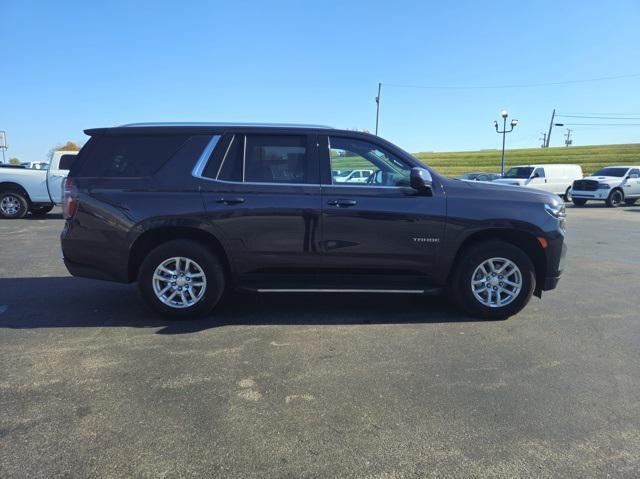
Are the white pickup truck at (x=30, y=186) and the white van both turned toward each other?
yes

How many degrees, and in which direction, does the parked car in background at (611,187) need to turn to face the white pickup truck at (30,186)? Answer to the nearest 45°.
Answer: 0° — it already faces it

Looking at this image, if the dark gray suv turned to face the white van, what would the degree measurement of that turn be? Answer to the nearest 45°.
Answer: approximately 45° to its left

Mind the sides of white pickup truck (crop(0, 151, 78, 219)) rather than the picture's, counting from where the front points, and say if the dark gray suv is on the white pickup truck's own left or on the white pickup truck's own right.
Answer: on the white pickup truck's own right

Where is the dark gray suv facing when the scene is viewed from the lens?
facing to the right of the viewer

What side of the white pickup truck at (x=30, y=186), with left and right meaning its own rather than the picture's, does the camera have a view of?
right

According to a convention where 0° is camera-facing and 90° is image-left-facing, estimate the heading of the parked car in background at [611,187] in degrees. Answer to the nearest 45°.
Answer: approximately 45°

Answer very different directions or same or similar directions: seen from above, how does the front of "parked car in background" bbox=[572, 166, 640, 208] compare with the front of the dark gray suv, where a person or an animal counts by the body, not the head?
very different directions

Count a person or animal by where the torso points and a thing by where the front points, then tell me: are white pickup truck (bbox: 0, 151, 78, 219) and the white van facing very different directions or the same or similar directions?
very different directions

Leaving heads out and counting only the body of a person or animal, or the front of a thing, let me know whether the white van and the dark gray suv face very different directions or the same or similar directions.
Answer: very different directions
